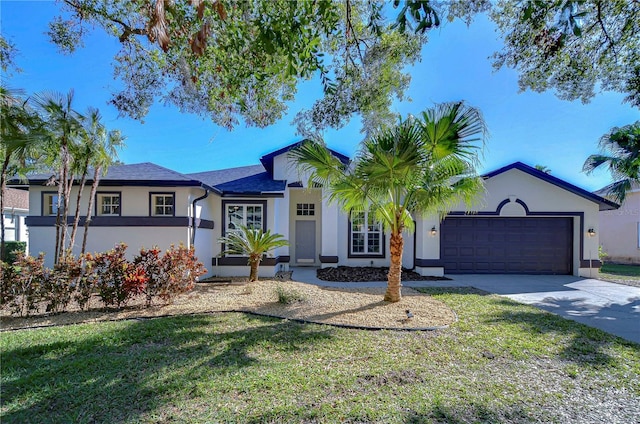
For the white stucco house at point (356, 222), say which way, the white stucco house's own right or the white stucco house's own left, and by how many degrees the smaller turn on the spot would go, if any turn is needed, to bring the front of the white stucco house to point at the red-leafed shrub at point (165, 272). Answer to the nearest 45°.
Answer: approximately 45° to the white stucco house's own right

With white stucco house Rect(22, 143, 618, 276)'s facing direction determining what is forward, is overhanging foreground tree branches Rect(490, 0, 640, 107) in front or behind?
in front

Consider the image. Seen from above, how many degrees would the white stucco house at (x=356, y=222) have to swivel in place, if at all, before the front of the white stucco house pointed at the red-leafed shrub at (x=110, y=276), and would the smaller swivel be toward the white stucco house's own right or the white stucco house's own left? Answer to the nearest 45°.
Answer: approximately 45° to the white stucco house's own right

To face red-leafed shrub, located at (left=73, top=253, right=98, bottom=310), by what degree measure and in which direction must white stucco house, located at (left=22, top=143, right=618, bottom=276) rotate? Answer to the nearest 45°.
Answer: approximately 45° to its right

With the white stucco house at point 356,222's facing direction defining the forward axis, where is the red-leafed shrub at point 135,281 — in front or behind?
in front

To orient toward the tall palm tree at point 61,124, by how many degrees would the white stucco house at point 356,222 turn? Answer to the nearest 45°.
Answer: approximately 45° to its right

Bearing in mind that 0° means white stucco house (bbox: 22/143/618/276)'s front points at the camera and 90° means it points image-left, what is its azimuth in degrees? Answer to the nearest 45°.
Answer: approximately 0°

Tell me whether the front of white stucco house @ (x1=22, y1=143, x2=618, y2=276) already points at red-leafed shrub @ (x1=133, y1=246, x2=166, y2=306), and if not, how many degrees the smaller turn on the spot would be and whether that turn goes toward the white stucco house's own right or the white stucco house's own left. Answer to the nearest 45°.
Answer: approximately 45° to the white stucco house's own right

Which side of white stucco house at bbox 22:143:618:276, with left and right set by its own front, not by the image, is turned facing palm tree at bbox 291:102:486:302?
front

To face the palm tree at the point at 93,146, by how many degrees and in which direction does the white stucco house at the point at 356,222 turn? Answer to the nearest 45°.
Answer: approximately 45° to its right
